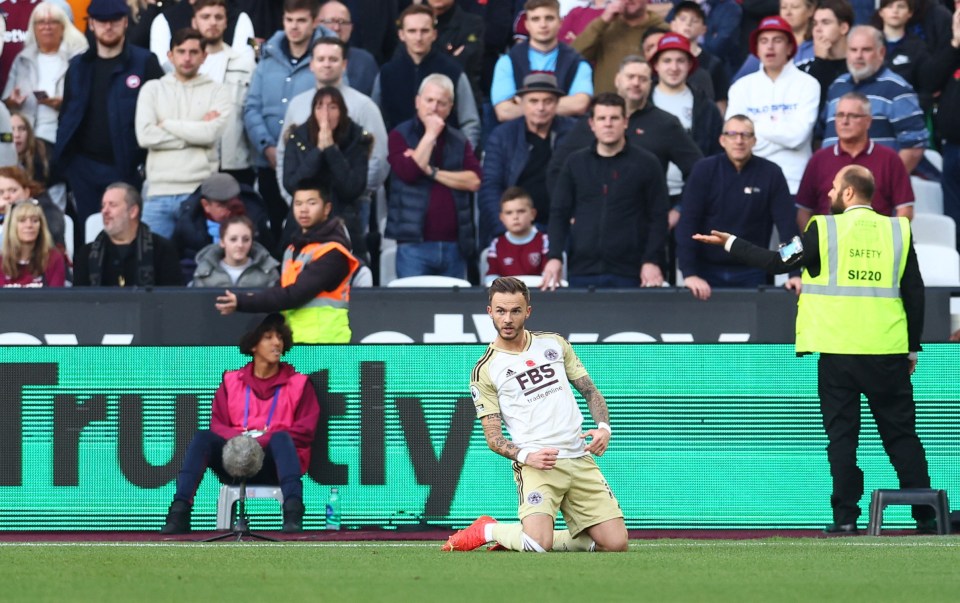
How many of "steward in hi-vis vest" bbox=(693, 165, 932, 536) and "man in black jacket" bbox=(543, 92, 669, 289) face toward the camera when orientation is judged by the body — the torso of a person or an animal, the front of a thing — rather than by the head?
1

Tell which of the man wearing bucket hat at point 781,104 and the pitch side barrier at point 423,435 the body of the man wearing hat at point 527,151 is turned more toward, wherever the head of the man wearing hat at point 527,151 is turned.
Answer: the pitch side barrier

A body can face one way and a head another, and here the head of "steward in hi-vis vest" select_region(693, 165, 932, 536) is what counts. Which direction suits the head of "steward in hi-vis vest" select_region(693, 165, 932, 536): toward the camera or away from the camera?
away from the camera

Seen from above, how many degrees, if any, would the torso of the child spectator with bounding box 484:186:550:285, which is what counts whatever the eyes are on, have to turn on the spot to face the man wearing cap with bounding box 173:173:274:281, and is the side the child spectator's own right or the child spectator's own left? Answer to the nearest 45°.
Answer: approximately 90° to the child spectator's own right

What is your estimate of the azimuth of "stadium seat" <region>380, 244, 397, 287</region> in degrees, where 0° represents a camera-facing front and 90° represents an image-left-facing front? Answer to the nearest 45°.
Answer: approximately 0°
